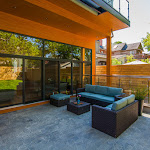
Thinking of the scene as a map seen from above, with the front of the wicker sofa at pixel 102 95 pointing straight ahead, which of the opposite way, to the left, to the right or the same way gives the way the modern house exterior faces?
to the left

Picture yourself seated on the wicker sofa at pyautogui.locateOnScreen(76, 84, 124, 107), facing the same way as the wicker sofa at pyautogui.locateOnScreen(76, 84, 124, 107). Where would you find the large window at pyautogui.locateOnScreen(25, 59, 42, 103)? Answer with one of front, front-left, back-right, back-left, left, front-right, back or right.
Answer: front-right

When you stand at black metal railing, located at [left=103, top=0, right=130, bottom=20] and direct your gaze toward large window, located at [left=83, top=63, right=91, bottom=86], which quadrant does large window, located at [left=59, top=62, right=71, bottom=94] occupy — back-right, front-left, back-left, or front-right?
front-left

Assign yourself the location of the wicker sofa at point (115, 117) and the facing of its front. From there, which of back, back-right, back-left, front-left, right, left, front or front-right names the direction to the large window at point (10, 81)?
front-left

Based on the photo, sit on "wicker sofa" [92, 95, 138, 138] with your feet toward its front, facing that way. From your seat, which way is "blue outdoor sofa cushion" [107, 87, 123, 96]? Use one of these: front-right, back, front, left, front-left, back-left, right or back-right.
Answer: front-right

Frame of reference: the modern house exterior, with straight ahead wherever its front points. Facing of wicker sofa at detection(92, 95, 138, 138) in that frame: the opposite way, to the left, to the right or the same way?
the opposite way

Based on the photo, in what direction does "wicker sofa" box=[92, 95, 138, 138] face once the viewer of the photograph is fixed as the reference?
facing away from the viewer and to the left of the viewer

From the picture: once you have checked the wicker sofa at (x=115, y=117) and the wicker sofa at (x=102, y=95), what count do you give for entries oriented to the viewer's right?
0

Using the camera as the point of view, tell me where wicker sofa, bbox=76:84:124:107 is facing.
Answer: facing the viewer and to the left of the viewer

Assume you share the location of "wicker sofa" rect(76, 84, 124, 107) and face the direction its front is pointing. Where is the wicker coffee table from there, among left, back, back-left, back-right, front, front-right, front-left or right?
front

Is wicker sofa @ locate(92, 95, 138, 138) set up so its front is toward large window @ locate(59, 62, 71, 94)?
yes

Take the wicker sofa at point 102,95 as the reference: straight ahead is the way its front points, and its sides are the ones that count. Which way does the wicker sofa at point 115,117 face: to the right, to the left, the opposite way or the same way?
to the right

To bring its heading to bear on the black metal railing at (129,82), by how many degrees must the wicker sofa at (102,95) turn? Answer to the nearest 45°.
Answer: approximately 180°
